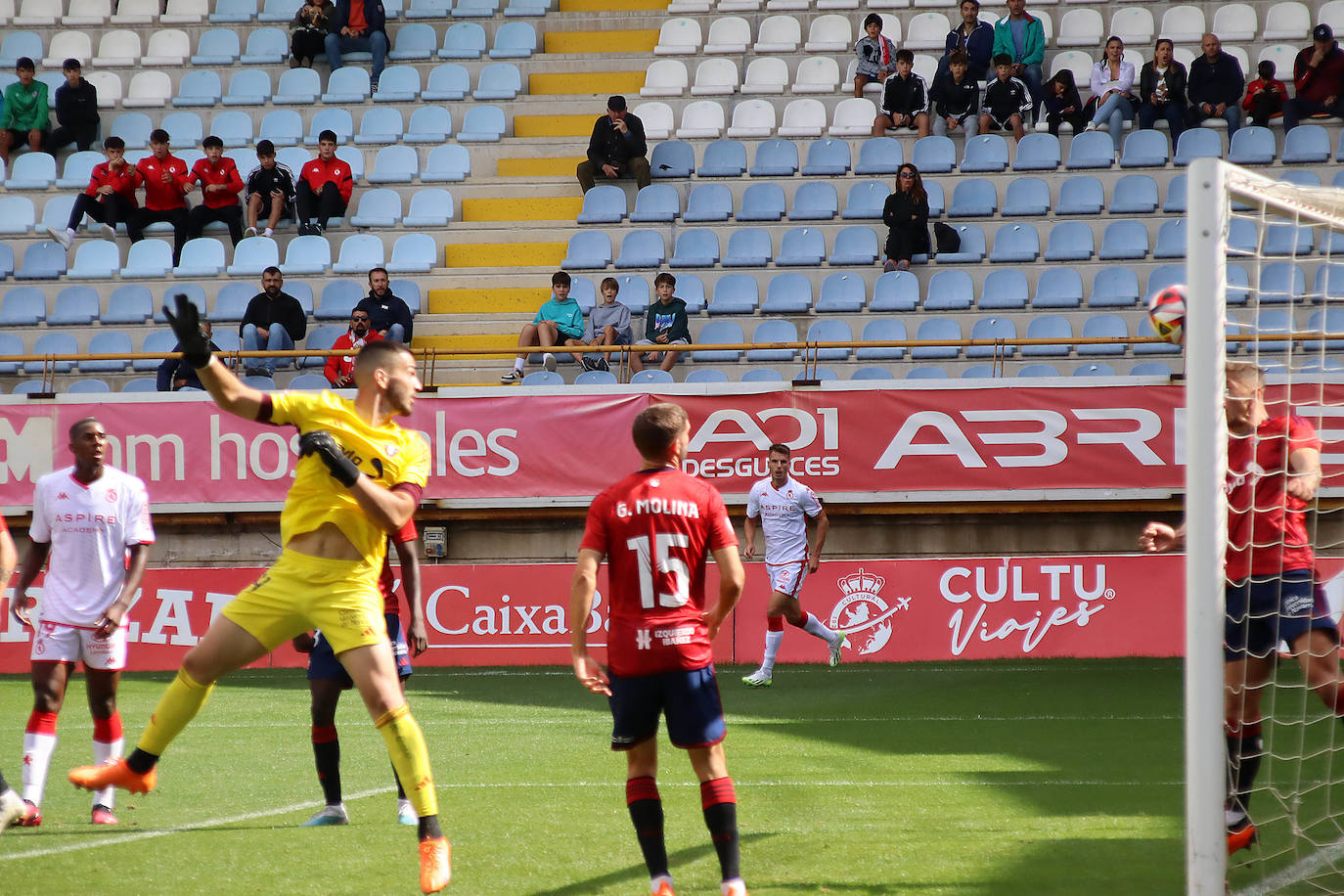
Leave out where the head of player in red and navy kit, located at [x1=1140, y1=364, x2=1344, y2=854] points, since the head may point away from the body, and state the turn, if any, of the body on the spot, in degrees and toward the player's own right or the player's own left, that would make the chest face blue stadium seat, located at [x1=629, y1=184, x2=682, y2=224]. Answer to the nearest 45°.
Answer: approximately 90° to the player's own right

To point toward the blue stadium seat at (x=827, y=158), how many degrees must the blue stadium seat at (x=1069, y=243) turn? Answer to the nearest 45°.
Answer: approximately 90° to its right

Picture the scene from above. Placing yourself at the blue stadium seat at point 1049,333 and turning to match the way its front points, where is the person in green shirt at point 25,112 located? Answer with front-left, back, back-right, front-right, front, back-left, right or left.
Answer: right

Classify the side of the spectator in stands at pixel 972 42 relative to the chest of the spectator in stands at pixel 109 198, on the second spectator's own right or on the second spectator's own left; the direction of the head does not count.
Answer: on the second spectator's own left

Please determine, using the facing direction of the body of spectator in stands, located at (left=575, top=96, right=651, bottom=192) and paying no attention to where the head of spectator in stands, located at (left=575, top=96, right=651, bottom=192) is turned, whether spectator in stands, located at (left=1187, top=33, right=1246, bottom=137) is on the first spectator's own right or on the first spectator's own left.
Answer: on the first spectator's own left

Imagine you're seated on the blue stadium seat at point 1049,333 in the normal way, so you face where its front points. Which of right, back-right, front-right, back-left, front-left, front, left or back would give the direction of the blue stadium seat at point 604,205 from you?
right

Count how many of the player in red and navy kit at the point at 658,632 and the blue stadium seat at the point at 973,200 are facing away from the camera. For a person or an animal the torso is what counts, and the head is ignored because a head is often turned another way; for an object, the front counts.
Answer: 1

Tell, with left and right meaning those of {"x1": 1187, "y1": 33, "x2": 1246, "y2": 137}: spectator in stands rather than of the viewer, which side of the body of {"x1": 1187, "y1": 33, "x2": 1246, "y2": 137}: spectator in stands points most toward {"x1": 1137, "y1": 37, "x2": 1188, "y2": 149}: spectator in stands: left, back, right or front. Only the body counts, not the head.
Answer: right

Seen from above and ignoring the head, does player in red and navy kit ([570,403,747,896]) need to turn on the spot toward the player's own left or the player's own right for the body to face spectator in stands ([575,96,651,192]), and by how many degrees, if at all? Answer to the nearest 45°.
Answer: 0° — they already face them

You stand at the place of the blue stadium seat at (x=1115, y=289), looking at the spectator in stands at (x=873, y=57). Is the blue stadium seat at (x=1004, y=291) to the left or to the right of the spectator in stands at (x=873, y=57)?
left

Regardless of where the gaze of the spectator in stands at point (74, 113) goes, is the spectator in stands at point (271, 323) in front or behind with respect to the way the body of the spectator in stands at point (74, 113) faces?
in front

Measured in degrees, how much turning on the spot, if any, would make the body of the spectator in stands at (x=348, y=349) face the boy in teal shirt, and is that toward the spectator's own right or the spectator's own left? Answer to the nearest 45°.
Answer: approximately 90° to the spectator's own left

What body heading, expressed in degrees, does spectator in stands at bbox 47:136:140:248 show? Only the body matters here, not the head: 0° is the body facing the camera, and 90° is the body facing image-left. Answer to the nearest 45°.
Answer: approximately 45°

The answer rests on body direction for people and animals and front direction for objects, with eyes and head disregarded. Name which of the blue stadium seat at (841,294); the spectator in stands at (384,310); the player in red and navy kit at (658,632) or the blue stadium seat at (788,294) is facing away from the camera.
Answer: the player in red and navy kit

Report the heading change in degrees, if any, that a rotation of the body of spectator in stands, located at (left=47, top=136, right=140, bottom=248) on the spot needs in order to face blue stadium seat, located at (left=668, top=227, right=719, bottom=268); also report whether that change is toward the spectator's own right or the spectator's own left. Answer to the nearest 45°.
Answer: approximately 90° to the spectator's own left
